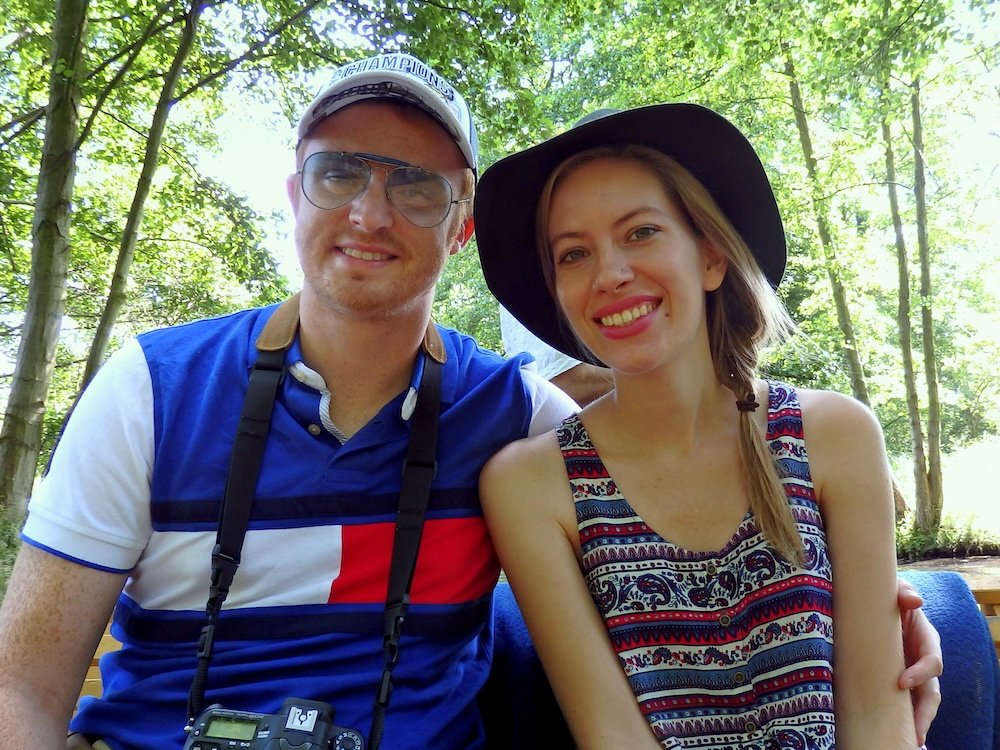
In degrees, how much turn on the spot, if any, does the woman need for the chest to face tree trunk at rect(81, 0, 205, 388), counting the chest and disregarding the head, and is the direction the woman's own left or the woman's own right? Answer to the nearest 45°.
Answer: approximately 135° to the woman's own right

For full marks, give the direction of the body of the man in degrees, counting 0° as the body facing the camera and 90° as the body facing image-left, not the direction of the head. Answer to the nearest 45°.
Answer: approximately 0°

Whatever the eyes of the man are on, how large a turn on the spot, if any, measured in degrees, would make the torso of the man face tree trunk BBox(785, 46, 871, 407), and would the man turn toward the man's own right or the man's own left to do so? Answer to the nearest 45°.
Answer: approximately 135° to the man's own left

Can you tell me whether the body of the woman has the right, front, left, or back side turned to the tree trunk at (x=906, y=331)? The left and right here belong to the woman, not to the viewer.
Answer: back

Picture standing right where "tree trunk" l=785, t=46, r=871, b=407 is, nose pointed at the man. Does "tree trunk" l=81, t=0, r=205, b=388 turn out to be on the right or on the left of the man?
right

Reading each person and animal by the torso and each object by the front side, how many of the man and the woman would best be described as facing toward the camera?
2

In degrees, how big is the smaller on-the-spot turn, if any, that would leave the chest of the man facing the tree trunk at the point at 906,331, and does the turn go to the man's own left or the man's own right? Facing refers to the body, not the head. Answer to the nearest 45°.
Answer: approximately 135° to the man's own left

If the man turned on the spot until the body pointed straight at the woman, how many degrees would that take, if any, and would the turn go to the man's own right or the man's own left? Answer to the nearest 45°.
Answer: approximately 90° to the man's own left

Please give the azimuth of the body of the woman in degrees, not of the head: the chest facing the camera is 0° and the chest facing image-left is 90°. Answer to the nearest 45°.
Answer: approximately 0°
